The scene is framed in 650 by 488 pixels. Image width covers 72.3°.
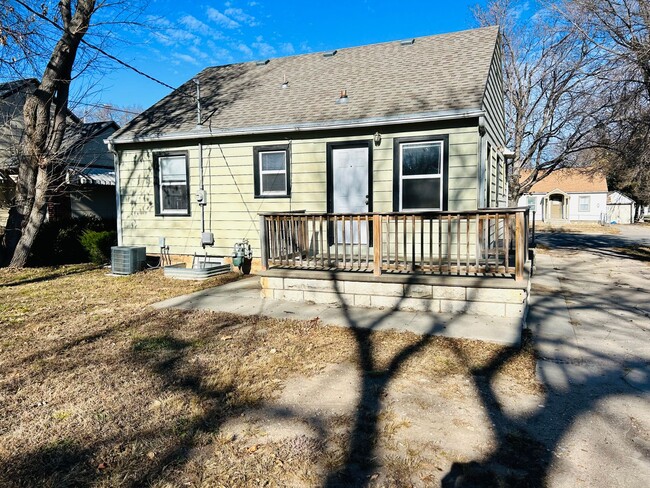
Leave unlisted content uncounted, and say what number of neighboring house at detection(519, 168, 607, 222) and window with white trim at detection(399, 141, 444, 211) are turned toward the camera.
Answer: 2

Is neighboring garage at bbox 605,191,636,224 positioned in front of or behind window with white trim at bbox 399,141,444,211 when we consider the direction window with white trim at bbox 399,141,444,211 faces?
behind

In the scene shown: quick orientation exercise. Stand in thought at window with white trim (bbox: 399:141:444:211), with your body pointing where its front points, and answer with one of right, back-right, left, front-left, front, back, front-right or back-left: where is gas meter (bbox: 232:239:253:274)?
right

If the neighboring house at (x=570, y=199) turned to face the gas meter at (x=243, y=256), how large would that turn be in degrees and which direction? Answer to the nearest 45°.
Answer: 0° — it already faces it

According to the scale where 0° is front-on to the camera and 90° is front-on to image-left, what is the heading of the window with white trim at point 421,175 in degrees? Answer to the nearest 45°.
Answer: approximately 0°

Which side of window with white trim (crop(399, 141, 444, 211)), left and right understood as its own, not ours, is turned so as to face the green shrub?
right
